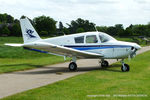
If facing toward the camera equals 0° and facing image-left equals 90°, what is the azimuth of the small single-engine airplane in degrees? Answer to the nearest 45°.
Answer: approximately 315°
